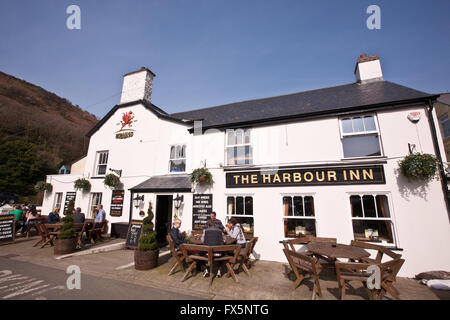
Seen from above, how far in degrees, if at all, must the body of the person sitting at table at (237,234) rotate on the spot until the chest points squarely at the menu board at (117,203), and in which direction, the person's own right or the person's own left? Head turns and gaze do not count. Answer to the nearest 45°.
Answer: approximately 45° to the person's own right

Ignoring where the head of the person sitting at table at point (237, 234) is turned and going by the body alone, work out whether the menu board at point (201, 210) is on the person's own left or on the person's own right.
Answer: on the person's own right

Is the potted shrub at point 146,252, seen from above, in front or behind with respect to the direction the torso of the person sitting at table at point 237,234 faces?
in front

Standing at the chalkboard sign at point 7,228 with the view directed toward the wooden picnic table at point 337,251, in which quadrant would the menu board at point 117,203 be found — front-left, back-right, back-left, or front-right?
front-left

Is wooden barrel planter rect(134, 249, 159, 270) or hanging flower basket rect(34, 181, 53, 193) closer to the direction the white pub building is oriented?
the wooden barrel planter

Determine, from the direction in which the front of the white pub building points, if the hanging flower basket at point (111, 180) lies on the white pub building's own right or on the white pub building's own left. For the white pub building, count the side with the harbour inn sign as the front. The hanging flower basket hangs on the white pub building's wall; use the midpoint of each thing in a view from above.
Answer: on the white pub building's own right

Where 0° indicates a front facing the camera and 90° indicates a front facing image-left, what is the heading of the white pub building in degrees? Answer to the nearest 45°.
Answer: approximately 45°

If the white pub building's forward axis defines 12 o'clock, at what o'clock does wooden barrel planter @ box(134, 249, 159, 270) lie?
The wooden barrel planter is roughly at 1 o'clock from the white pub building.

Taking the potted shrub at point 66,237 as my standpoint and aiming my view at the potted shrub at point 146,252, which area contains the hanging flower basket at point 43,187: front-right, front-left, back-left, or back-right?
back-left

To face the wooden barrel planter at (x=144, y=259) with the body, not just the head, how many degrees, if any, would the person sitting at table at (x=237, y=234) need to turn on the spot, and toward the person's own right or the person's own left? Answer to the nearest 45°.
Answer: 0° — they already face it

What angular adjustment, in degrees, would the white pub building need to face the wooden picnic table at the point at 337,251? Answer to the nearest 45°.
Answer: approximately 45° to its left

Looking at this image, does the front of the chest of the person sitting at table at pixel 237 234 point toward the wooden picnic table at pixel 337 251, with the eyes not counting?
no

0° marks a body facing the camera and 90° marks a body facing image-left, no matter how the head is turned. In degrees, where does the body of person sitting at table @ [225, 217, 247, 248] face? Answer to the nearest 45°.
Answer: approximately 90°
